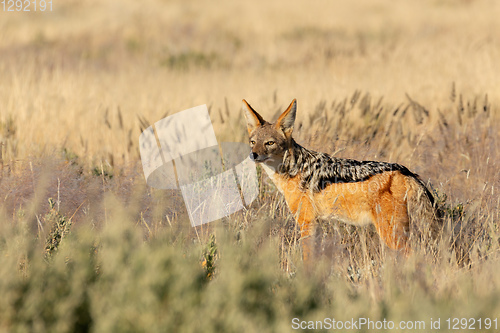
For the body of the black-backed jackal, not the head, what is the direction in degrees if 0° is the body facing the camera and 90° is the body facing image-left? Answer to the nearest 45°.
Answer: approximately 90°
